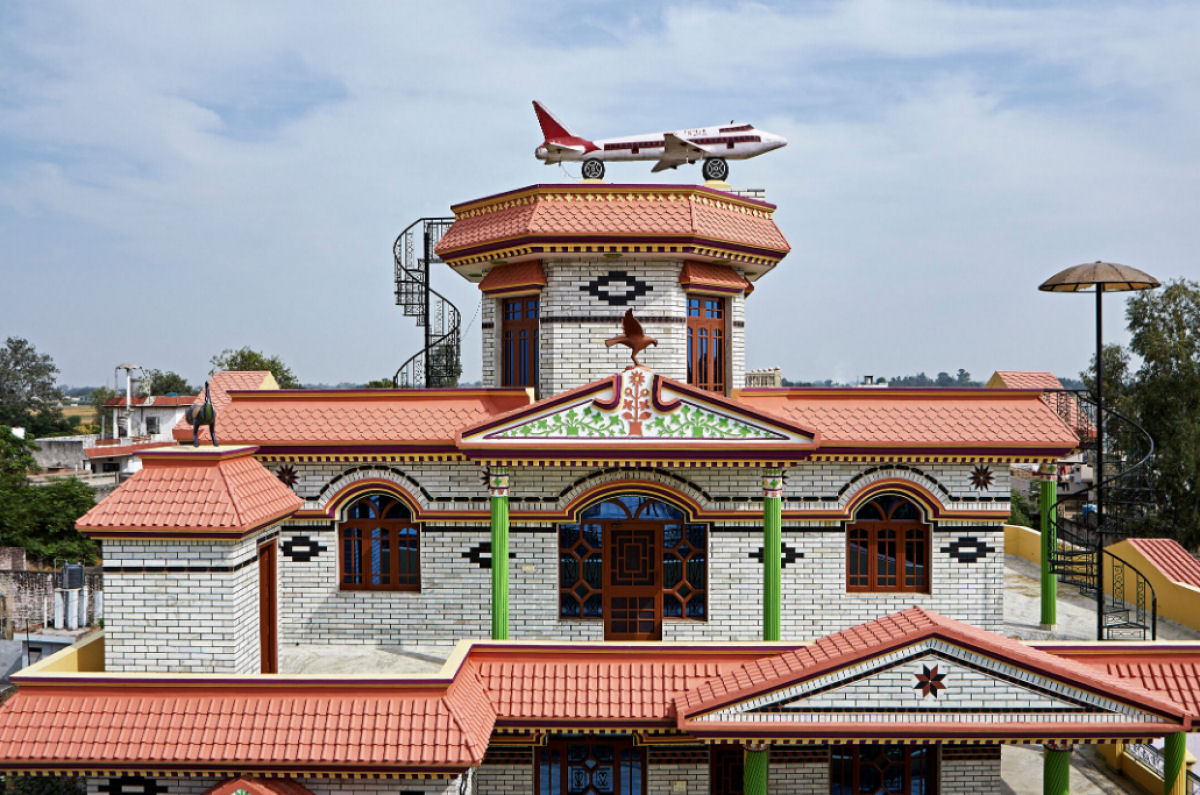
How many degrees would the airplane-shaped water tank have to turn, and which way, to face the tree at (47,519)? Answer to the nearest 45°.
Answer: approximately 135° to its left

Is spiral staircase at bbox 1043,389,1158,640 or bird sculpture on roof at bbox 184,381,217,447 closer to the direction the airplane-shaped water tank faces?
the spiral staircase

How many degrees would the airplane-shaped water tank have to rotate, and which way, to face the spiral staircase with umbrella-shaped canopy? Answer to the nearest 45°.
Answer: approximately 45° to its right

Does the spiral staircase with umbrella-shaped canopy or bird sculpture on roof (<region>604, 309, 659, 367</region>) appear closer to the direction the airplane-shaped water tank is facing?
the spiral staircase with umbrella-shaped canopy

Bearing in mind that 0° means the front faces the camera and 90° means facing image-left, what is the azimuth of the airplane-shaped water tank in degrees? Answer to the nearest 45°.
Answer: approximately 270°
